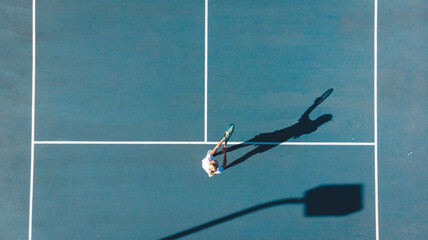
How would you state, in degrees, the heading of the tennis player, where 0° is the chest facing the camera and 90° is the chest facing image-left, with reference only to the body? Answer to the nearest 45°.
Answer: approximately 225°
